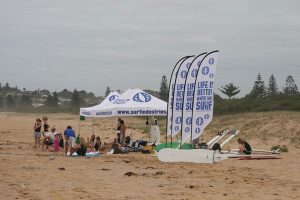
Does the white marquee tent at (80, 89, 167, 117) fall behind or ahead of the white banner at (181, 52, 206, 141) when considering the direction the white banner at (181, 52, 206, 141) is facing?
behind

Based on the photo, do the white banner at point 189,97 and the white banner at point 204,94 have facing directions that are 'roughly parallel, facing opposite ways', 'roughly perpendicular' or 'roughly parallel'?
roughly parallel

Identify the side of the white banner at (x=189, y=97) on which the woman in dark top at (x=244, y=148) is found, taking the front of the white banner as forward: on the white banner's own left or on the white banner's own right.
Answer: on the white banner's own left

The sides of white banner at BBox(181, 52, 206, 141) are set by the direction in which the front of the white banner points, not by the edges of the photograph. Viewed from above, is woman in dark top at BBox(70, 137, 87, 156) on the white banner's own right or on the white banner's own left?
on the white banner's own right

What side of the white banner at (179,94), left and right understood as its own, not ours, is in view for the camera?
front

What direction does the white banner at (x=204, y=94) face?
toward the camera
